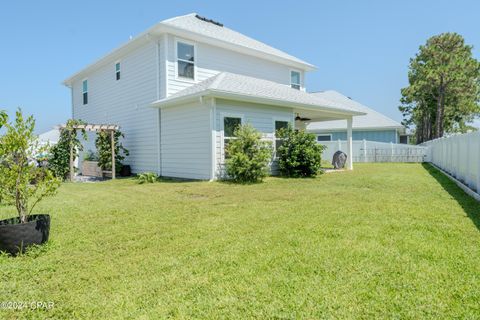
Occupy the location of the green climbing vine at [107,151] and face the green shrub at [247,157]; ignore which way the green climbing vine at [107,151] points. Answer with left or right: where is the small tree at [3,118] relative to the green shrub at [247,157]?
right

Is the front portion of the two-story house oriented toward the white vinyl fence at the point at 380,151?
no

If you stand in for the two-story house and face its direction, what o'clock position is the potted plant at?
The potted plant is roughly at 8 o'clock from the two-story house.

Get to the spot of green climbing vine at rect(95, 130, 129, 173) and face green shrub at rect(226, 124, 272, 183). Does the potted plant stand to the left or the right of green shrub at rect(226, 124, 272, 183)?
right

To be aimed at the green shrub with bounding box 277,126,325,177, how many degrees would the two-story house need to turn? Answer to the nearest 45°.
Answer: approximately 135° to its right

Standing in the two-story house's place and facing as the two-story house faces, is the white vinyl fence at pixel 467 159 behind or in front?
behind

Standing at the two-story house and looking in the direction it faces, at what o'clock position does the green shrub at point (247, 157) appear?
The green shrub is roughly at 6 o'clock from the two-story house.

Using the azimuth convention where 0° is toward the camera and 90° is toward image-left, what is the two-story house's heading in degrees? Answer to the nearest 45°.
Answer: approximately 135°
